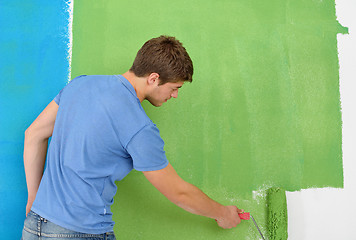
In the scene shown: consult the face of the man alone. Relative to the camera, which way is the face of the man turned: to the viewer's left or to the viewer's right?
to the viewer's right

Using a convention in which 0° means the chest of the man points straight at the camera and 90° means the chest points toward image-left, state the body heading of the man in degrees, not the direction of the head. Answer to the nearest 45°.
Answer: approximately 225°
